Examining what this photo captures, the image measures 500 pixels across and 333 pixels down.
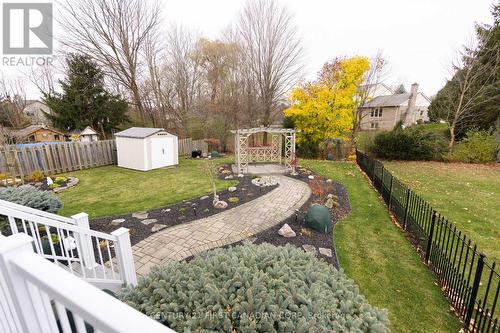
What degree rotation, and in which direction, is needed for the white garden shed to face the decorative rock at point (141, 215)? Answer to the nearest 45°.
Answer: approximately 45° to its right

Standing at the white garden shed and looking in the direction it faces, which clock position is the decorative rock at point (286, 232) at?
The decorative rock is roughly at 1 o'clock from the white garden shed.

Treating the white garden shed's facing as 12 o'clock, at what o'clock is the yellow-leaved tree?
The yellow-leaved tree is roughly at 11 o'clock from the white garden shed.

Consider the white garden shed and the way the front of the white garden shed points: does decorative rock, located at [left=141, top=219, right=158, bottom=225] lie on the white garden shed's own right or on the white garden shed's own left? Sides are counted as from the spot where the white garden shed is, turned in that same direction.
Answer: on the white garden shed's own right

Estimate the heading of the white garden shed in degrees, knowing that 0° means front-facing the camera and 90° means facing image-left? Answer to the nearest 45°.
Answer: approximately 315°

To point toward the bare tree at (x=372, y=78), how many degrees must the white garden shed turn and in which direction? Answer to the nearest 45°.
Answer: approximately 45° to its left

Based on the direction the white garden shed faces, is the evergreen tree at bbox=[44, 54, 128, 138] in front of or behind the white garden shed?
behind
